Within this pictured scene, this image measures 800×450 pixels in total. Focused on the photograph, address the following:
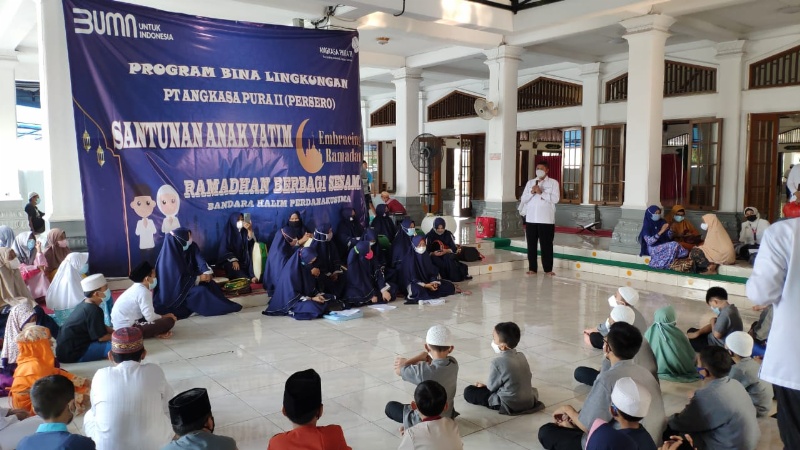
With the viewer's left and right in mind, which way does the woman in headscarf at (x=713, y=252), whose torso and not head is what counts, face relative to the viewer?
facing to the left of the viewer

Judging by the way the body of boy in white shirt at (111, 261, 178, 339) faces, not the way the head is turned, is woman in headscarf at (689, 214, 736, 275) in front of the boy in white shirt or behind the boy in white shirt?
in front

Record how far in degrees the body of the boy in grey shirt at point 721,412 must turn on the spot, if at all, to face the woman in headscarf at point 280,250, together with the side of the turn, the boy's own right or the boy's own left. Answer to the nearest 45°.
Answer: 0° — they already face them

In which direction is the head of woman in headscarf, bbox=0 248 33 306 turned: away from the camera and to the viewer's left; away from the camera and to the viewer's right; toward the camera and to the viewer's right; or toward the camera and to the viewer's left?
toward the camera and to the viewer's right

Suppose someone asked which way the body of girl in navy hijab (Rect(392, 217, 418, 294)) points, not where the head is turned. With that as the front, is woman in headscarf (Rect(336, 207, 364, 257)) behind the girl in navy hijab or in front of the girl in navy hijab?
behind

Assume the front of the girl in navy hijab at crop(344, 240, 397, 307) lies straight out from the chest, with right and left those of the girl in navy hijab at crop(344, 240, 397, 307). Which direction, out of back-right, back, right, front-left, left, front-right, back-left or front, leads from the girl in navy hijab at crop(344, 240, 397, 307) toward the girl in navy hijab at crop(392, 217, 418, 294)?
left

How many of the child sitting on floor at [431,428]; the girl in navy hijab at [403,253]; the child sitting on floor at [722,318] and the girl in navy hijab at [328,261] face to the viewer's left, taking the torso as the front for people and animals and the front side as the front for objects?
1

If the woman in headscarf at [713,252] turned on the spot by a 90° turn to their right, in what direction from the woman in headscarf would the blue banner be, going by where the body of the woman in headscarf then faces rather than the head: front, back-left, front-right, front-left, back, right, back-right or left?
back-left

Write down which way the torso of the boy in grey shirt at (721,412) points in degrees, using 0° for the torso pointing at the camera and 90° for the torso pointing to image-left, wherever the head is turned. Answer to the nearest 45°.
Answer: approximately 135°

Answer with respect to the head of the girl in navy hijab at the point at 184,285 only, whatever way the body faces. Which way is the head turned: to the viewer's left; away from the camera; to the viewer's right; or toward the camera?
to the viewer's right

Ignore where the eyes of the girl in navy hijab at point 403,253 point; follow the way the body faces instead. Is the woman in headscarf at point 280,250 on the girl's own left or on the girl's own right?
on the girl's own right

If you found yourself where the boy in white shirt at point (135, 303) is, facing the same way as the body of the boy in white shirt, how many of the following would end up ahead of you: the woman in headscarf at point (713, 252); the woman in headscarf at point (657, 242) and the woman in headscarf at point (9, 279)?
2

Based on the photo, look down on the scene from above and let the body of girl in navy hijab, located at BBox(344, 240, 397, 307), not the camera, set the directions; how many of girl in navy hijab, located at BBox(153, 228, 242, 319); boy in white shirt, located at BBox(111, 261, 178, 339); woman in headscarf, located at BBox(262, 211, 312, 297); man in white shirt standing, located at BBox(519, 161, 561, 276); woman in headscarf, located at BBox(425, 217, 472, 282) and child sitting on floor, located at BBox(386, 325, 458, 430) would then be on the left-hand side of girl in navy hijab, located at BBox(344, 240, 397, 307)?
2

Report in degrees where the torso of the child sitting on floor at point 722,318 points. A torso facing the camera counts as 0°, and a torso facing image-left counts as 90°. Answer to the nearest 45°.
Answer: approximately 90°

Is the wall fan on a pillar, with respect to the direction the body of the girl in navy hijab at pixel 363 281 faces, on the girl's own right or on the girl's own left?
on the girl's own left

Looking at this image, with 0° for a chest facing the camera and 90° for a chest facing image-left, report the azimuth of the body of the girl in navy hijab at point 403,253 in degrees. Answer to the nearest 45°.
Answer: approximately 315°
